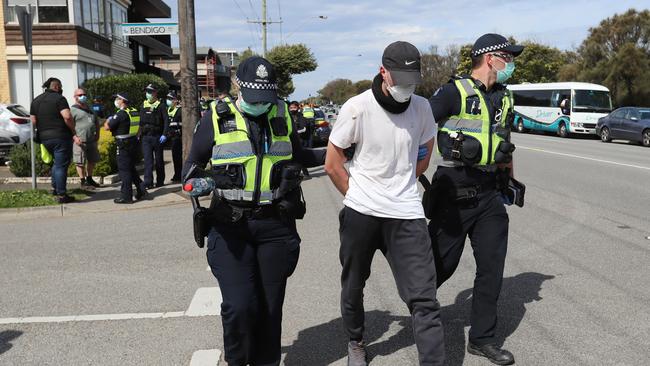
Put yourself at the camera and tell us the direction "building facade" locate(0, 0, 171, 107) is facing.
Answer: facing the viewer and to the right of the viewer

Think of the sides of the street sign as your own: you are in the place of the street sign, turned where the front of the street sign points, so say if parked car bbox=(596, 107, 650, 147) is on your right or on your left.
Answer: on your left

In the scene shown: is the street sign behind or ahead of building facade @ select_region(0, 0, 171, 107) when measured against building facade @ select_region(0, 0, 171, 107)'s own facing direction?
ahead

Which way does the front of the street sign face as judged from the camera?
facing the viewer

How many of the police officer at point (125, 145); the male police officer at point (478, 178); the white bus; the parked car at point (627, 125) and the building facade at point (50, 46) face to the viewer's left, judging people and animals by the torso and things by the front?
1

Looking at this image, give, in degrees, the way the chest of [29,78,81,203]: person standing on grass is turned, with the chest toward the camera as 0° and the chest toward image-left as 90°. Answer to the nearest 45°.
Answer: approximately 225°

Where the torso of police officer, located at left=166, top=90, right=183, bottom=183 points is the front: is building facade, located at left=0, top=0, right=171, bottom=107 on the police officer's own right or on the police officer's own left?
on the police officer's own right

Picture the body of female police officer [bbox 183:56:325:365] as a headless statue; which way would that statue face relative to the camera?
toward the camera

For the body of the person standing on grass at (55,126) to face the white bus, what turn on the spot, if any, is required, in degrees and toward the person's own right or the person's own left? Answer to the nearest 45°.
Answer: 0° — they already face it
